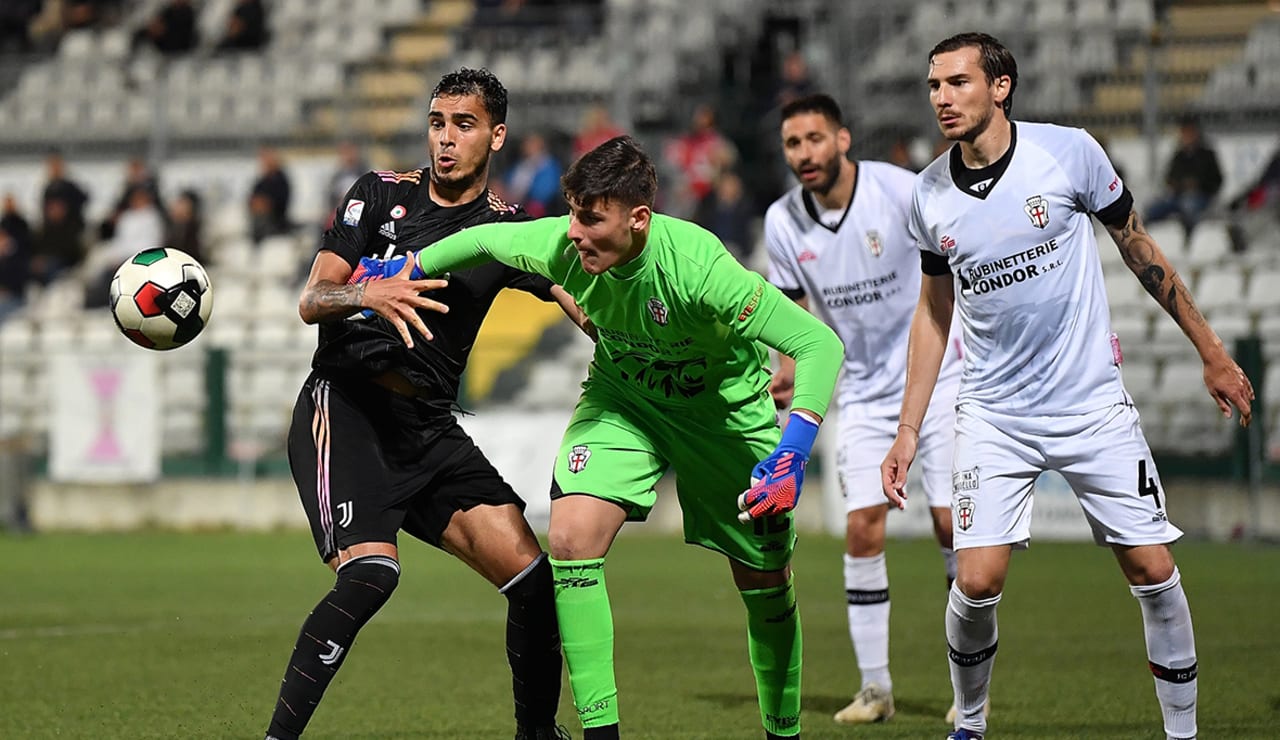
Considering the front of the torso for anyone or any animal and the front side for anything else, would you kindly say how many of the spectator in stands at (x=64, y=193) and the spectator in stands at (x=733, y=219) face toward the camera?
2

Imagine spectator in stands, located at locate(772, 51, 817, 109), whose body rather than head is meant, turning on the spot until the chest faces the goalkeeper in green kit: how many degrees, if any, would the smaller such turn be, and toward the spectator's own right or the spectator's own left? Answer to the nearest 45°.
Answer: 0° — they already face them

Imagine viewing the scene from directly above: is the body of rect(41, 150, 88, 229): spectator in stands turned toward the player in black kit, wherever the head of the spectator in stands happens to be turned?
yes

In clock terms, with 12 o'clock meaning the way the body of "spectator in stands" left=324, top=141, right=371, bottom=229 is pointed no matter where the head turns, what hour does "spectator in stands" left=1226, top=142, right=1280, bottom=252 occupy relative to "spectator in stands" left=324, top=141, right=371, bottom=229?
"spectator in stands" left=1226, top=142, right=1280, bottom=252 is roughly at 10 o'clock from "spectator in stands" left=324, top=141, right=371, bottom=229.

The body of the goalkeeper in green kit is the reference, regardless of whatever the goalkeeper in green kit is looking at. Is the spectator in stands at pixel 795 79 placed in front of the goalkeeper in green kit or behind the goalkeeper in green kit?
behind

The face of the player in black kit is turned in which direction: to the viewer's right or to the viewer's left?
to the viewer's left

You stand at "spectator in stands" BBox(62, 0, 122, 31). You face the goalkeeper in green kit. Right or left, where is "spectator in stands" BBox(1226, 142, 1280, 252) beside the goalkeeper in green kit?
left

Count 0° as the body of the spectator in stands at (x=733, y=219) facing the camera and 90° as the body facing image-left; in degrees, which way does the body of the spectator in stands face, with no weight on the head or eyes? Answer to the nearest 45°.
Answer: approximately 0°

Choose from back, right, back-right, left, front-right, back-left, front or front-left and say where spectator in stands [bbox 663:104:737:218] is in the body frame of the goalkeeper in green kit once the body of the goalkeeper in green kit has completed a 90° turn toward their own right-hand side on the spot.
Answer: front-right
